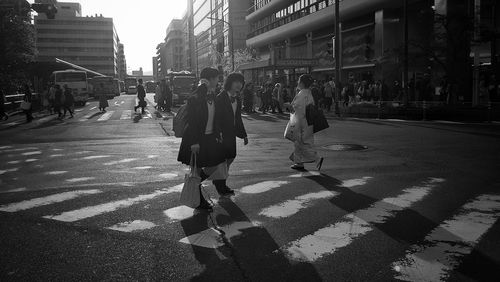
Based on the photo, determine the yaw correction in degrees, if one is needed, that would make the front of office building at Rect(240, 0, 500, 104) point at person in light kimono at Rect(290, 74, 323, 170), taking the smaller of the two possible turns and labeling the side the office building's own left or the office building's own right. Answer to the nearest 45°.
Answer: approximately 45° to the office building's own left

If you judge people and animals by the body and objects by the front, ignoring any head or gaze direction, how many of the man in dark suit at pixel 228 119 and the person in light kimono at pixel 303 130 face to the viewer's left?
1

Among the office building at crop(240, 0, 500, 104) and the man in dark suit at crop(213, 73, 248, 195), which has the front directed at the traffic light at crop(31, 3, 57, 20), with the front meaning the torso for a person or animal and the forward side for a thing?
the office building

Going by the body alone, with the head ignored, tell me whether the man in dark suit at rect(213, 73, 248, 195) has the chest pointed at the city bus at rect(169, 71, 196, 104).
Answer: no

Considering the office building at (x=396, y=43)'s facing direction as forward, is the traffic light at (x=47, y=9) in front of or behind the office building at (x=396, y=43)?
in front

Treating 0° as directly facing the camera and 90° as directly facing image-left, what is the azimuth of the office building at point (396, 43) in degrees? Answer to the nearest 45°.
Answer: approximately 45°

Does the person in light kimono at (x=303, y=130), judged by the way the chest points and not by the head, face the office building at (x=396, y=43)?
no

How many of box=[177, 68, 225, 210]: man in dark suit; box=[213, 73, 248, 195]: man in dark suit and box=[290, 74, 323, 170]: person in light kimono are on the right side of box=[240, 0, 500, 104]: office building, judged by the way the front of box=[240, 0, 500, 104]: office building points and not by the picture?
0
